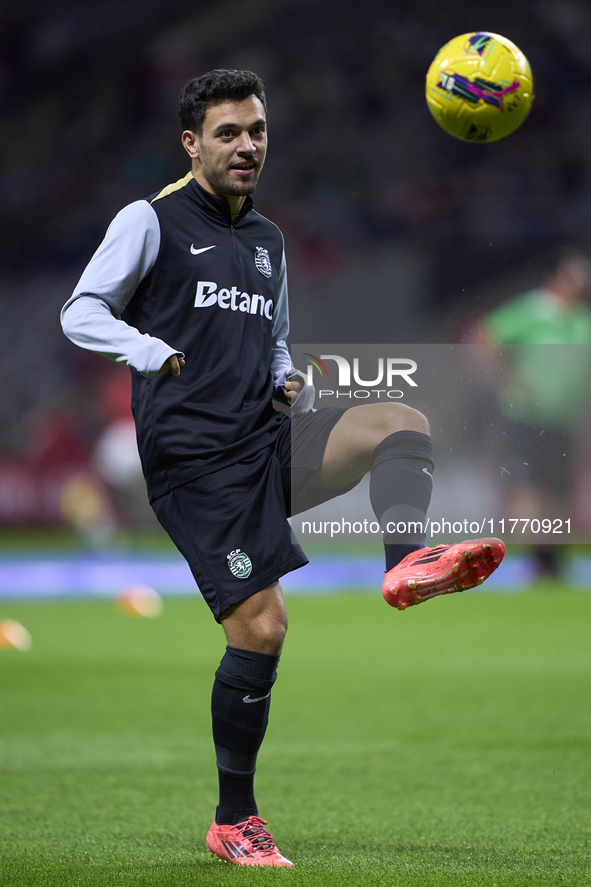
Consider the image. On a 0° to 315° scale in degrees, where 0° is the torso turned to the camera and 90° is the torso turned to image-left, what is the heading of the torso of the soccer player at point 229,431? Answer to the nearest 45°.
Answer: approximately 315°

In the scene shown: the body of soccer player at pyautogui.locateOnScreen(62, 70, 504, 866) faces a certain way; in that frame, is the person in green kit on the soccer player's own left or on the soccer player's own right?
on the soccer player's own left

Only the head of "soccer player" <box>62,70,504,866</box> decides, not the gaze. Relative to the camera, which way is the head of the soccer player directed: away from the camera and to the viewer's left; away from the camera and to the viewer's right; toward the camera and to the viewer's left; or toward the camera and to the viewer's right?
toward the camera and to the viewer's right
